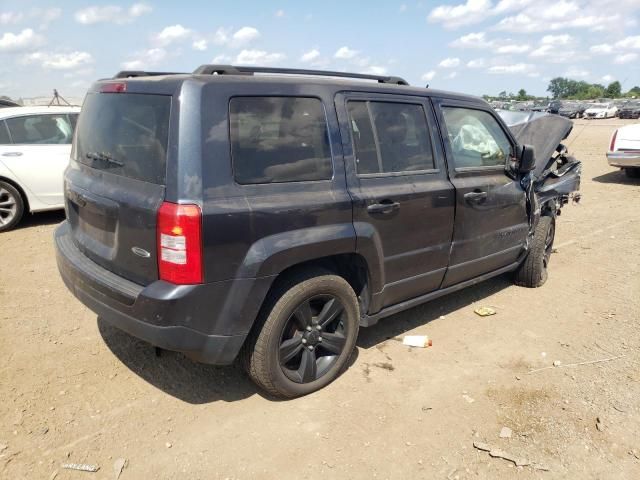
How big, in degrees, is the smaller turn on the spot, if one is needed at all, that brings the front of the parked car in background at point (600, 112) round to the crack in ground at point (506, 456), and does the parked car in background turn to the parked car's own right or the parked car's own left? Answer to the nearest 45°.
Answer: approximately 45° to the parked car's own left

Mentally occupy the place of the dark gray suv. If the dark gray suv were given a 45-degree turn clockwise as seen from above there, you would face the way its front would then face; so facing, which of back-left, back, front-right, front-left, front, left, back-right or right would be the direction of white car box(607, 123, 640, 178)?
front-left

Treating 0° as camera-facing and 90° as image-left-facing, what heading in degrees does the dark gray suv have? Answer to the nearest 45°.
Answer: approximately 225°

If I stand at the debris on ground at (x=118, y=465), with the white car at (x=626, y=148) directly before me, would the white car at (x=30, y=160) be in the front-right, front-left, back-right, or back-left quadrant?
front-left

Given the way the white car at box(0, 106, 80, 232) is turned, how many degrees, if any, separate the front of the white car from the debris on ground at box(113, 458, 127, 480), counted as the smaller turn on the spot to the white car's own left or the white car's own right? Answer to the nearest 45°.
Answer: approximately 90° to the white car's own right

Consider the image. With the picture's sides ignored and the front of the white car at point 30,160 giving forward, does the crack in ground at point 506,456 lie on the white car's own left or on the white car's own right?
on the white car's own right

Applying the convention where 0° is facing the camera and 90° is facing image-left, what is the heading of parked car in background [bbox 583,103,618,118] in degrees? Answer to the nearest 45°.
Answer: approximately 45°

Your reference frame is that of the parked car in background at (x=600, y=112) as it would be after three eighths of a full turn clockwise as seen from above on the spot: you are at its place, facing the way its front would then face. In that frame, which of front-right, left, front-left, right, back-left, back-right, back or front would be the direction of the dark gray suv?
back

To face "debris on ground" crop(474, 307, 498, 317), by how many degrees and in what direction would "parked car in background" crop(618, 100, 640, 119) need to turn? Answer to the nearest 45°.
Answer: approximately 45° to its left

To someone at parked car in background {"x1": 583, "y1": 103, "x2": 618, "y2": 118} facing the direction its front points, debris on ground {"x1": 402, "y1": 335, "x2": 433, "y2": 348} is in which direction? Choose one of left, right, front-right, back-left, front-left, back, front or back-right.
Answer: front-left

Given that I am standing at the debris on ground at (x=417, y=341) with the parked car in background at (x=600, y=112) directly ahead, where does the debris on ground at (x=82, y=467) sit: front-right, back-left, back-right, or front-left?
back-left

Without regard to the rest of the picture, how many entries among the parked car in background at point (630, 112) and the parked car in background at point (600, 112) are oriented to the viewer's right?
0
